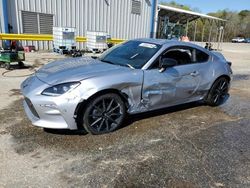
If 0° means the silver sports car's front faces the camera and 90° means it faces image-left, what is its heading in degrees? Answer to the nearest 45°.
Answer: approximately 45°
